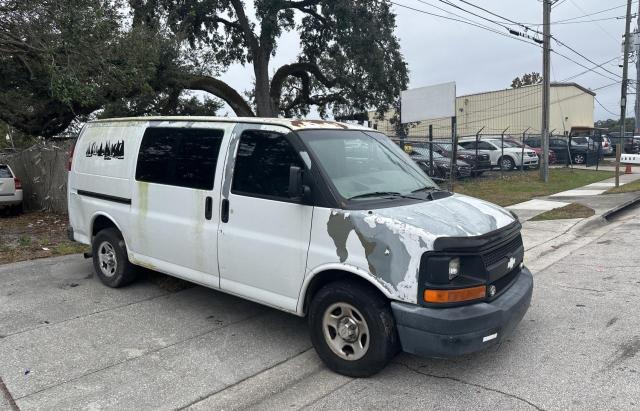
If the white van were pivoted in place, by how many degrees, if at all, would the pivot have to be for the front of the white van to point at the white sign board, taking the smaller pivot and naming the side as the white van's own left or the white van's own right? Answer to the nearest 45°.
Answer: approximately 135° to the white van's own left

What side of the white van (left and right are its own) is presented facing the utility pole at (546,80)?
left

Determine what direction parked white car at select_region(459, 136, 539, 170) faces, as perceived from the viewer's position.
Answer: facing the viewer and to the right of the viewer

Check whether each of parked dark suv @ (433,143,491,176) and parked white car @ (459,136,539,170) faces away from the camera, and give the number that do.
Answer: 0

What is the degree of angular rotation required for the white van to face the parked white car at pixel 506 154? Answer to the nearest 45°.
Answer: approximately 90° to its left

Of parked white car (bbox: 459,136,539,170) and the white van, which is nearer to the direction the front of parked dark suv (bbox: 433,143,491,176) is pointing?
the white van

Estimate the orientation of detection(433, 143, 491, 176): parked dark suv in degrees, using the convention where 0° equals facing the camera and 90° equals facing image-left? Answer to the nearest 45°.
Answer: approximately 315°

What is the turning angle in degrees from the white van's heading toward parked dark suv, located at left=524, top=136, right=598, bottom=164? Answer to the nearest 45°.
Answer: approximately 90° to its left
